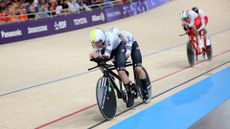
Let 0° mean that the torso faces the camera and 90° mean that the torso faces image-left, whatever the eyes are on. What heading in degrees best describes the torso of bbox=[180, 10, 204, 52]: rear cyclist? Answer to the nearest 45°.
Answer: approximately 45°

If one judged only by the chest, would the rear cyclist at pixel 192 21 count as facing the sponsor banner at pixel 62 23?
no

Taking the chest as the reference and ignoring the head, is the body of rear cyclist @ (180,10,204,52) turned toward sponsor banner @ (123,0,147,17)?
no

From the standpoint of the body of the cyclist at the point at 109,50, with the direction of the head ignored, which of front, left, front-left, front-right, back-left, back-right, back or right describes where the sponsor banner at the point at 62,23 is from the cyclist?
back-right

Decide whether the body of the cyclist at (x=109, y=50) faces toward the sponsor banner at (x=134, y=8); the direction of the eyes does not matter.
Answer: no

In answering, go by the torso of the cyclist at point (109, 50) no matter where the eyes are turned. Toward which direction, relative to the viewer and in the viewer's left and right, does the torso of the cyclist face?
facing the viewer and to the left of the viewer

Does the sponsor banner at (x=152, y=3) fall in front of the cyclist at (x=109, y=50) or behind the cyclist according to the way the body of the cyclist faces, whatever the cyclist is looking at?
behind

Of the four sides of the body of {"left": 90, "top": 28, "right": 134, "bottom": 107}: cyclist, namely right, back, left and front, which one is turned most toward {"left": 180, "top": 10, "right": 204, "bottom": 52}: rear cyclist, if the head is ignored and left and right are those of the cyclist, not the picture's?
back

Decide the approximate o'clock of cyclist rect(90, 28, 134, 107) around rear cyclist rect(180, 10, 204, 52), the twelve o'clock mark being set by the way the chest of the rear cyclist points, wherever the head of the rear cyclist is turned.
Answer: The cyclist is roughly at 11 o'clock from the rear cyclist.

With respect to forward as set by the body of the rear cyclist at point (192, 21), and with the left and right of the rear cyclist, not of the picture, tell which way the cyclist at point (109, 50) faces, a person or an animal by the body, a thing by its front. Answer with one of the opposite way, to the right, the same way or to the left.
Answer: the same way

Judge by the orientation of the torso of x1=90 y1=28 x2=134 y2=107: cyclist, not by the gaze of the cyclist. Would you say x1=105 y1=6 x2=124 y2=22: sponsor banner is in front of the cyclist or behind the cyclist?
behind

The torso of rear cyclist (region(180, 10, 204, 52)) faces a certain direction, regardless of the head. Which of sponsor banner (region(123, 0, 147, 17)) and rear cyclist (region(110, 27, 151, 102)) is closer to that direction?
the rear cyclist

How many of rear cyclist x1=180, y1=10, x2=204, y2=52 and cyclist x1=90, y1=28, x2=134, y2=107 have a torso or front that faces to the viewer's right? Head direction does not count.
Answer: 0
